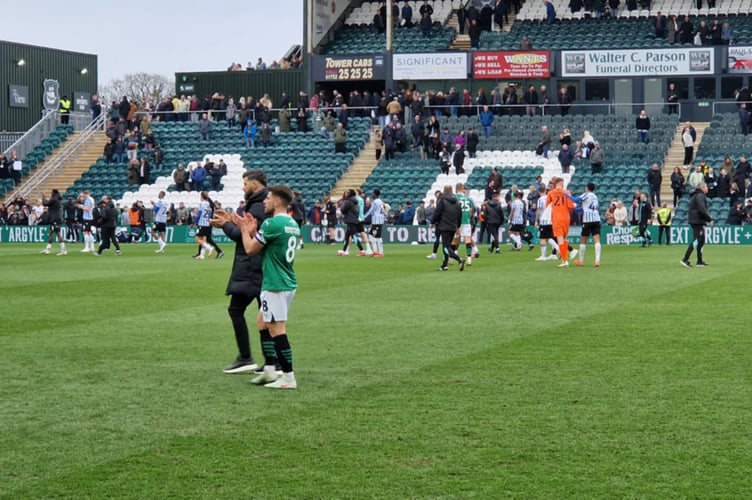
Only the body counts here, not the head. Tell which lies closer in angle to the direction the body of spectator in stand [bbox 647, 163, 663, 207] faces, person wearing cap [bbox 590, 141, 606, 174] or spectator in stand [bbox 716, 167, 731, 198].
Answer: the spectator in stand

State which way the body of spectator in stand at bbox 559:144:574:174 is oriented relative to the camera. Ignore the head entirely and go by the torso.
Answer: toward the camera

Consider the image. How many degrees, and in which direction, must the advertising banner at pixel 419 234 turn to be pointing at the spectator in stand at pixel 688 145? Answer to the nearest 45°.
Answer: approximately 90° to its left

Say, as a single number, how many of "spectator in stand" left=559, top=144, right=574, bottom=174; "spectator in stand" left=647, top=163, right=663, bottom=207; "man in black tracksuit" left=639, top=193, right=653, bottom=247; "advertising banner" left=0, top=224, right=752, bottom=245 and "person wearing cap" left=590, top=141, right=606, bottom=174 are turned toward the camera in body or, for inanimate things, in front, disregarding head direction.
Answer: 4

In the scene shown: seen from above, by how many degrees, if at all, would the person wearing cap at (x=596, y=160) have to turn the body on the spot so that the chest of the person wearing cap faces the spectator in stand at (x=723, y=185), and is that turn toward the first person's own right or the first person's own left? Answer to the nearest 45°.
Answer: approximately 45° to the first person's own left

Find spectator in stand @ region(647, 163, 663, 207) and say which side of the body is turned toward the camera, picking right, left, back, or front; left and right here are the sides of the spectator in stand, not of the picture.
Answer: front

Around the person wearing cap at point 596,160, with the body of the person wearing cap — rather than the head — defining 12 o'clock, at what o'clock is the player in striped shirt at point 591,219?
The player in striped shirt is roughly at 12 o'clock from the person wearing cap.

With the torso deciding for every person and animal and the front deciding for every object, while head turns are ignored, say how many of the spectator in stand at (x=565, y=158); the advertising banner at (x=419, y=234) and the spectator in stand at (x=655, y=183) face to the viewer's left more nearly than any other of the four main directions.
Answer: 0

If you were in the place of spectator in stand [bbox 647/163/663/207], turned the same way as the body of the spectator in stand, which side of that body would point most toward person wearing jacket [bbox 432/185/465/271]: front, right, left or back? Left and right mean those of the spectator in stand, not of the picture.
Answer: front

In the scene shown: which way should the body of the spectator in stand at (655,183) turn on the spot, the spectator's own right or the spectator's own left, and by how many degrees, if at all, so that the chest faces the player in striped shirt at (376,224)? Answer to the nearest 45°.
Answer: approximately 45° to the spectator's own right
